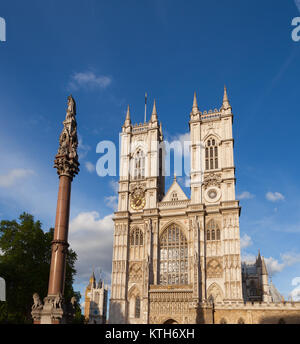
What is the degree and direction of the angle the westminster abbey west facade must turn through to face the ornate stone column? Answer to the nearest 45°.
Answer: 0° — it already faces it

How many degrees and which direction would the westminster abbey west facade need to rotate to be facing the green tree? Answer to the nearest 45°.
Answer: approximately 45° to its right

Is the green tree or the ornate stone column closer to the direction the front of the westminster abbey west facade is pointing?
the ornate stone column

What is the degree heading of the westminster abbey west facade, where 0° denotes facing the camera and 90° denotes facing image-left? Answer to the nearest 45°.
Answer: approximately 0°
